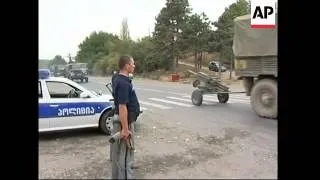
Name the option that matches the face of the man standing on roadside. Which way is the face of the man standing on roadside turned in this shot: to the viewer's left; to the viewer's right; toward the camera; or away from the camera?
to the viewer's right

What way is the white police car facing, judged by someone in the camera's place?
facing to the right of the viewer

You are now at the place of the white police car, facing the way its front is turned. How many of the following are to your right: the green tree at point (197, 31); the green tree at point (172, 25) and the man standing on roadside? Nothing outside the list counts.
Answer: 1

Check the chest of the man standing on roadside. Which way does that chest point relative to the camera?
to the viewer's right

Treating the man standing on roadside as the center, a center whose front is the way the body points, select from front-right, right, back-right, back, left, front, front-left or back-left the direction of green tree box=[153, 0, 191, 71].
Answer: left

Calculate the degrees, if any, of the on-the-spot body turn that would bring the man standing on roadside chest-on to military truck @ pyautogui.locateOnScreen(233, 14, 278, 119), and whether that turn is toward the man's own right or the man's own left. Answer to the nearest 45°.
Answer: approximately 45° to the man's own left

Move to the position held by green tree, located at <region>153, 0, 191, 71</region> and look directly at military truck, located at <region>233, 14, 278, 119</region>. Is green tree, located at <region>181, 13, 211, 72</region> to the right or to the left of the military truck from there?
left
